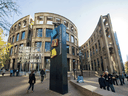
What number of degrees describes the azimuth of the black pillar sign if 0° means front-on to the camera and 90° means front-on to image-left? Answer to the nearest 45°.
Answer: approximately 45°
